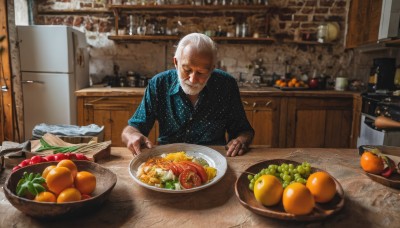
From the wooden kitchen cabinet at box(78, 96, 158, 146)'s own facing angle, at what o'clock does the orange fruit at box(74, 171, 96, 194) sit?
The orange fruit is roughly at 12 o'clock from the wooden kitchen cabinet.

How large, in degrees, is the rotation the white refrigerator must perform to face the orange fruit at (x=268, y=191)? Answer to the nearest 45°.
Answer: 0° — it already faces it

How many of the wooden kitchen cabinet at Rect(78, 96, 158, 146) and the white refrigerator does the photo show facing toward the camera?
2

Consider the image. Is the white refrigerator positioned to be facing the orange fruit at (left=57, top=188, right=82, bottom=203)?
yes

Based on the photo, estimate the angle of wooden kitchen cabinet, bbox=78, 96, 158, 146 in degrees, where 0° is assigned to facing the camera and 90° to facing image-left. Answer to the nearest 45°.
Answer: approximately 0°

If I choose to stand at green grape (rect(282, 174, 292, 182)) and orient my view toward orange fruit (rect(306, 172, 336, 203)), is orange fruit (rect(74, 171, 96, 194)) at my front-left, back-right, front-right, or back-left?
back-right
